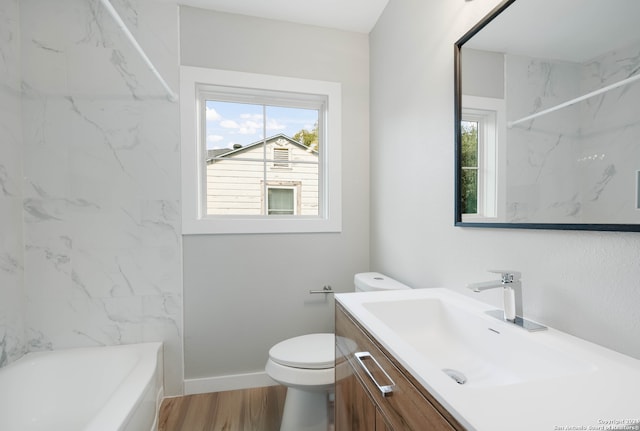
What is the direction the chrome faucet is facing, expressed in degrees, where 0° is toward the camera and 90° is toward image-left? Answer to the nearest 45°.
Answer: approximately 45°

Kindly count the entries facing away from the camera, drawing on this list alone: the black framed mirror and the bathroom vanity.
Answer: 0

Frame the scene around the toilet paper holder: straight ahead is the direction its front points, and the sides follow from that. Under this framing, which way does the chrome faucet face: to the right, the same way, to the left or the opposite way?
to the right

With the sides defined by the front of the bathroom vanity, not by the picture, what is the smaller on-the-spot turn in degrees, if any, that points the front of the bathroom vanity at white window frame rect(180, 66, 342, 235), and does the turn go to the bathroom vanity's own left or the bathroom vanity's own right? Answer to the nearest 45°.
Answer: approximately 45° to the bathroom vanity's own right

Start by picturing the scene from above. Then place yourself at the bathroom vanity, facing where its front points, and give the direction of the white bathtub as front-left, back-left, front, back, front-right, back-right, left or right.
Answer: front-right

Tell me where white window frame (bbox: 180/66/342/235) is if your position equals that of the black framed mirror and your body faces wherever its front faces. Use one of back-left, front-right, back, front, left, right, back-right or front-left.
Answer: front-right

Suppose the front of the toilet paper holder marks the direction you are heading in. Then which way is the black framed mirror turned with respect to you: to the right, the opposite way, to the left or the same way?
to the right

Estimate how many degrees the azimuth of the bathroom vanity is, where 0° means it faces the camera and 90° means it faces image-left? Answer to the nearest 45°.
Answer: approximately 45°

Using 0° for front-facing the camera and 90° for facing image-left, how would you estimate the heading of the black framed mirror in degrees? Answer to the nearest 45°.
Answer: approximately 45°

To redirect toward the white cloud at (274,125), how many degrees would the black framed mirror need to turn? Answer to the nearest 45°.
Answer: approximately 45° to its right

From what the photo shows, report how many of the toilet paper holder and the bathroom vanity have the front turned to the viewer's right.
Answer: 0

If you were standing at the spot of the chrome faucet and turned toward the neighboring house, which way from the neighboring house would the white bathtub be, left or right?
left
